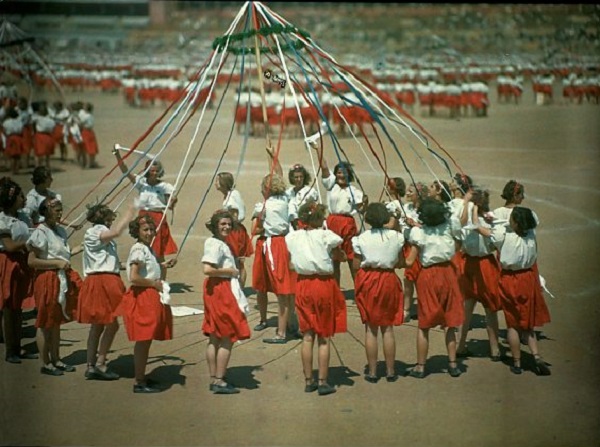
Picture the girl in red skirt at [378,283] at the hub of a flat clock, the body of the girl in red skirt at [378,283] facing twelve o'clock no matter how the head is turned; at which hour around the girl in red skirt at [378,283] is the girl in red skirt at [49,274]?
the girl in red skirt at [49,274] is roughly at 9 o'clock from the girl in red skirt at [378,283].

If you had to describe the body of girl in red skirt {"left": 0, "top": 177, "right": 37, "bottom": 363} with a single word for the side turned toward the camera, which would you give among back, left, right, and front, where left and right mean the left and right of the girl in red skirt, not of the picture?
right

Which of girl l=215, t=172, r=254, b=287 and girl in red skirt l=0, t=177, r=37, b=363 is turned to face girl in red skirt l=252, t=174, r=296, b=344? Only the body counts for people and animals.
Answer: girl in red skirt l=0, t=177, r=37, b=363

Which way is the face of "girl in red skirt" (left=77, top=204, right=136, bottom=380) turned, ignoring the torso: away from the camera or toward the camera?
away from the camera

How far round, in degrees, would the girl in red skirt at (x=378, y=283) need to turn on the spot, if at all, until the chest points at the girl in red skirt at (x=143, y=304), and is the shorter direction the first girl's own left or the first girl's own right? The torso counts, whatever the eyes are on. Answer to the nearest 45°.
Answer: approximately 90° to the first girl's own left

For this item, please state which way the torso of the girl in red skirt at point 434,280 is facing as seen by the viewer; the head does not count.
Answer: away from the camera

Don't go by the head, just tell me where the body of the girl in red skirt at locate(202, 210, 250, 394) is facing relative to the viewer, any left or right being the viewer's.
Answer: facing to the right of the viewer

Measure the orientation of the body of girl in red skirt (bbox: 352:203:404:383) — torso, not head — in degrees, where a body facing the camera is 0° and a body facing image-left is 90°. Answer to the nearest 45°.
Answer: approximately 180°

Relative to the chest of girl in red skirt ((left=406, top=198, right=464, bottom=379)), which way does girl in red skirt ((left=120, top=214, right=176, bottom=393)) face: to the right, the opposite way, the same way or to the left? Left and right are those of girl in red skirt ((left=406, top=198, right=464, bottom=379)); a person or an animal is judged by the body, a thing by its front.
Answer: to the right
